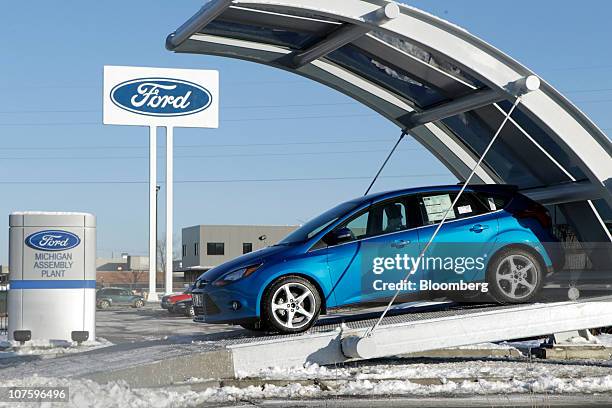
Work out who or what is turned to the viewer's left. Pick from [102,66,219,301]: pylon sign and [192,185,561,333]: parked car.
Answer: the parked car

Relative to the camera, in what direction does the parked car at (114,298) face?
facing to the right of the viewer

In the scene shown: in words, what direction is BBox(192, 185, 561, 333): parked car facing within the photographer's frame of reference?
facing to the left of the viewer

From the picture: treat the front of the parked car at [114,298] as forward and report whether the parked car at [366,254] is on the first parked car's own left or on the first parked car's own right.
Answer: on the first parked car's own right

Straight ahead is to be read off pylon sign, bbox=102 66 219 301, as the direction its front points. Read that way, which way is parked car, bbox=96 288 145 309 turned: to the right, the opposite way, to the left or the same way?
to the left

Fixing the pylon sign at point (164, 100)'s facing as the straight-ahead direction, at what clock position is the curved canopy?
The curved canopy is roughly at 12 o'clock from the pylon sign.

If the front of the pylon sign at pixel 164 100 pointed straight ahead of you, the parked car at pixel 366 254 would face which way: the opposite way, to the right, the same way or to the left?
to the right

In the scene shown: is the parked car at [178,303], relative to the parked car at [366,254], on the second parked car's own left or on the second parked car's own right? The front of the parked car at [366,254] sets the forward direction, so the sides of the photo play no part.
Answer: on the second parked car's own right
